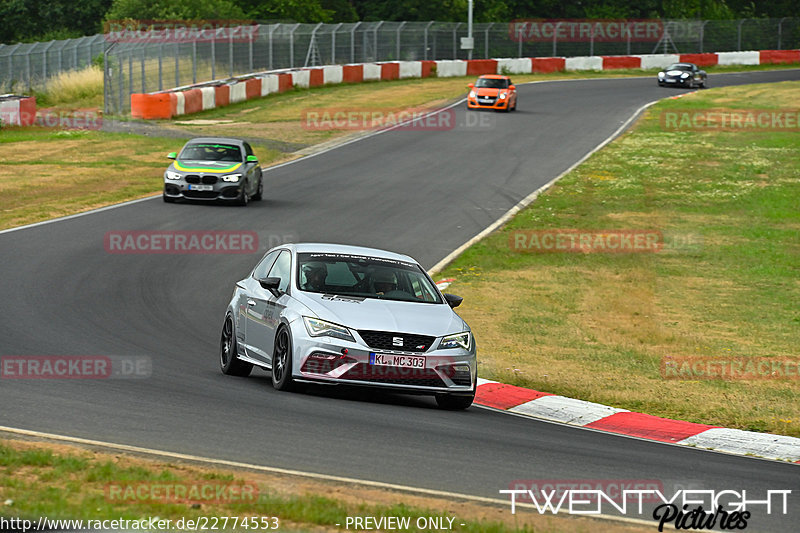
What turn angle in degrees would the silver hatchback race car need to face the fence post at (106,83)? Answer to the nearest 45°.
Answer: approximately 135° to its left

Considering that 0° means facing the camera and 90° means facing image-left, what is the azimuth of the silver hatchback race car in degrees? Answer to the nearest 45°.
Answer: approximately 315°

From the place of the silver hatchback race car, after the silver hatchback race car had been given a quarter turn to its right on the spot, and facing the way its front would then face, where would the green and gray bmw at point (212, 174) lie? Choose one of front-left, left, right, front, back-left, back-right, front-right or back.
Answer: back-right
